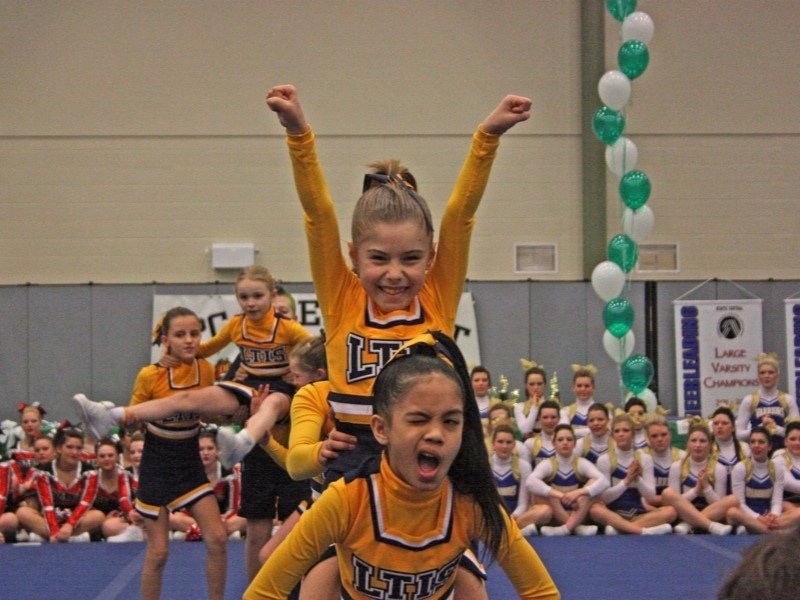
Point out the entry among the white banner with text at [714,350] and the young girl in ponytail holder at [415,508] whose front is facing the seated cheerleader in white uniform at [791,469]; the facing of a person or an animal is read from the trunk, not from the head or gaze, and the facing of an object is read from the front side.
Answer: the white banner with text

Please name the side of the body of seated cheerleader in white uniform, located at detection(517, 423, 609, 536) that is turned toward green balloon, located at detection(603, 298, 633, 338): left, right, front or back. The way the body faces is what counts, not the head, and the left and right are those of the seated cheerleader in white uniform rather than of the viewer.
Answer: back

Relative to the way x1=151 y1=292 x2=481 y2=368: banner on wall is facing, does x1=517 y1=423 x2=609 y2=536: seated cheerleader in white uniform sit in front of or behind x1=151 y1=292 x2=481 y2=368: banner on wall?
in front

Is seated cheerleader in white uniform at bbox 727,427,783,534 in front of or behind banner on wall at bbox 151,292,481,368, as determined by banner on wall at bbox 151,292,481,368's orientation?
in front

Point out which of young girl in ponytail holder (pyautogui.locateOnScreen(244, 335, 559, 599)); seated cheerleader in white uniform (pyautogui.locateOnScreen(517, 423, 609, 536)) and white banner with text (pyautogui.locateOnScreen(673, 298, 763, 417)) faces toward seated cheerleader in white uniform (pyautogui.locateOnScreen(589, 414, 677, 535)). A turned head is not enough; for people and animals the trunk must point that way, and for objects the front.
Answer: the white banner with text
